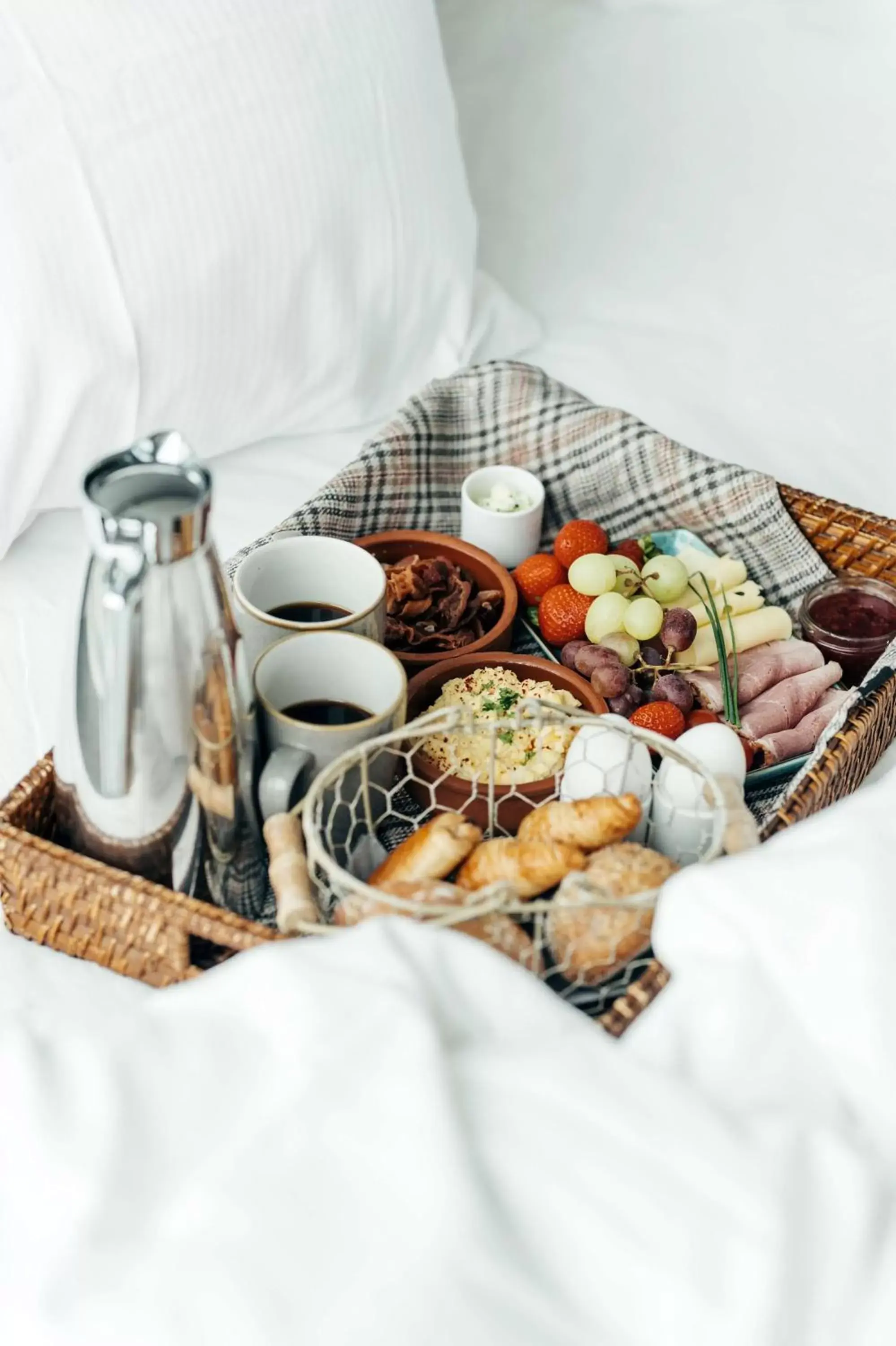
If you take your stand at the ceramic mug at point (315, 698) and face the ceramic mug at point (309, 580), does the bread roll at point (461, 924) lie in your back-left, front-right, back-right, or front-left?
back-right

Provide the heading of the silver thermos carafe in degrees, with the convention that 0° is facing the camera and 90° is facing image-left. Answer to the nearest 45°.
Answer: approximately 225°
